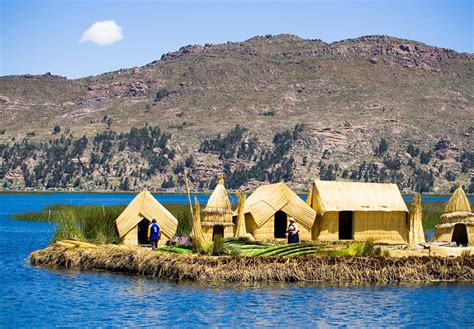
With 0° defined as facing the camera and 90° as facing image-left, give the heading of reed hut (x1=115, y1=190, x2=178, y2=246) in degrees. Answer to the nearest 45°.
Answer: approximately 0°

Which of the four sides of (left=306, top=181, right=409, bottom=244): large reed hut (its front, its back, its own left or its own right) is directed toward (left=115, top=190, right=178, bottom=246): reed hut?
right

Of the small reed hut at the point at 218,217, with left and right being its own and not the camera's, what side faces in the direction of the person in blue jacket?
right

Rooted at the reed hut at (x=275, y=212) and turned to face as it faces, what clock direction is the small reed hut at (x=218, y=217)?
The small reed hut is roughly at 2 o'clock from the reed hut.

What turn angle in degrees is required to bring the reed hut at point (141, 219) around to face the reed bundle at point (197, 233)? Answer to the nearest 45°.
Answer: approximately 45° to its left

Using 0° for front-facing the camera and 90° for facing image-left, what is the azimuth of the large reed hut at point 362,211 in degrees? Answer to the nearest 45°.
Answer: approximately 0°

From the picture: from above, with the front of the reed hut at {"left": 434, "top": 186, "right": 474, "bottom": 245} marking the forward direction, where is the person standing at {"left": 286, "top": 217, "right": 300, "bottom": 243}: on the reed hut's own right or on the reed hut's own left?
on the reed hut's own right
